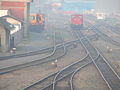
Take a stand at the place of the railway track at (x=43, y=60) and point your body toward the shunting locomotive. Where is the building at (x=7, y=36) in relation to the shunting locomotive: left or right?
left

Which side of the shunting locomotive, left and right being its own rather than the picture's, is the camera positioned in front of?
front

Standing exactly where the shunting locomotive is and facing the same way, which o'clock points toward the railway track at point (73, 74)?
The railway track is roughly at 12 o'clock from the shunting locomotive.

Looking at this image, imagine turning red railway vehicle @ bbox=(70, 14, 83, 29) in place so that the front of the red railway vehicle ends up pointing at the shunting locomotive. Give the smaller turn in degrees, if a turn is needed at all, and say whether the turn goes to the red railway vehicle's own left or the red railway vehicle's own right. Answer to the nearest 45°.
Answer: approximately 45° to the red railway vehicle's own right

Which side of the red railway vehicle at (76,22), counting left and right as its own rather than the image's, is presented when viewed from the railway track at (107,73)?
front

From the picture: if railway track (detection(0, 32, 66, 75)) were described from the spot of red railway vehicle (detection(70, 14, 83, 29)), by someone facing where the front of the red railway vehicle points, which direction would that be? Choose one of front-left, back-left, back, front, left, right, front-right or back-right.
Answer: front

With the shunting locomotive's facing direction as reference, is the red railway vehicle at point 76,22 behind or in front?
behind

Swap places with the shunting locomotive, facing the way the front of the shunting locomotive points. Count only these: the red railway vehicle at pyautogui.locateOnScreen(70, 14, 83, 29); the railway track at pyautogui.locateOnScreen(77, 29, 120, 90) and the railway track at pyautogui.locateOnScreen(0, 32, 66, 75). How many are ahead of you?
2

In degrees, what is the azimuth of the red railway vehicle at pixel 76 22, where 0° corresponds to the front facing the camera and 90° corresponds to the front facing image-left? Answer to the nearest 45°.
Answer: approximately 0°

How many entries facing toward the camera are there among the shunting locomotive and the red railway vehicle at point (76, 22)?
2
